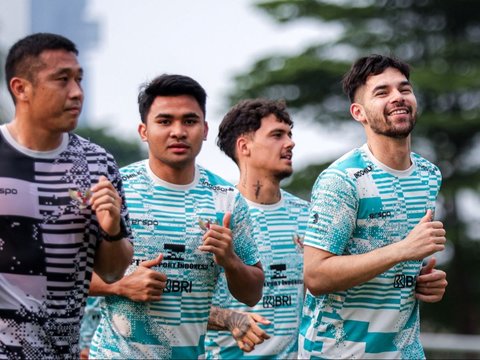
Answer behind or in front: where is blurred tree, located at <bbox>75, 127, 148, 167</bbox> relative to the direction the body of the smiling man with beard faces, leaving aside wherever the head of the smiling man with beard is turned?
behind

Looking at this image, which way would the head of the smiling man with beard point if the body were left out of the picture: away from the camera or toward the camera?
toward the camera
